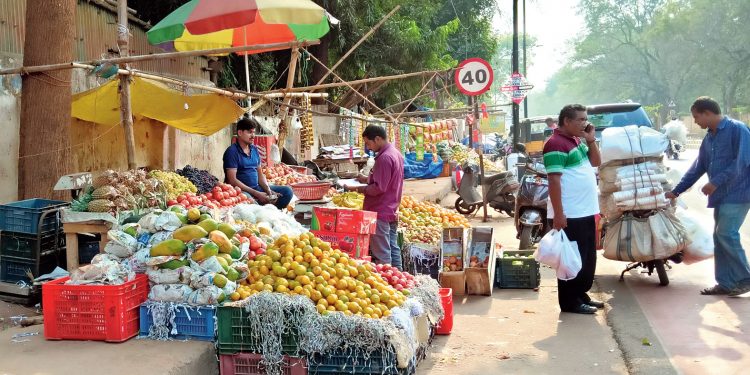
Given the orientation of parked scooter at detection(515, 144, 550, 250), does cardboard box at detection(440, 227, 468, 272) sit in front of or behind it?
in front

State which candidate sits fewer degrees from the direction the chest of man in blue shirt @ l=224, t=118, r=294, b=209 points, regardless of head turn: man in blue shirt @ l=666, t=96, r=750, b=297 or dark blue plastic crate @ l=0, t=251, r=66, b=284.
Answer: the man in blue shirt

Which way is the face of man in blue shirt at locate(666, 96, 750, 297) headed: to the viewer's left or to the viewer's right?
to the viewer's left

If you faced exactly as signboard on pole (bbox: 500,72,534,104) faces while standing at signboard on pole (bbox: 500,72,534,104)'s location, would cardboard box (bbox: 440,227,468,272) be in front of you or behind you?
in front

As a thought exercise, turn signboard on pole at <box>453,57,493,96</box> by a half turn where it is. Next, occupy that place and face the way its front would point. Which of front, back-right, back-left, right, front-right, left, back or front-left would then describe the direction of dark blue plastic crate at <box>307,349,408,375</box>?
back

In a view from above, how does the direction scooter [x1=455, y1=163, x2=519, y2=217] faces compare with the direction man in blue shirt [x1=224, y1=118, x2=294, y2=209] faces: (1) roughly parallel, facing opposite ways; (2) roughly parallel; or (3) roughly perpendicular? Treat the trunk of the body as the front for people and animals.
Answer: roughly perpendicular

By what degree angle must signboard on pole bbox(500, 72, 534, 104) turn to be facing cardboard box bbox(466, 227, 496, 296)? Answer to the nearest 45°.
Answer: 0° — it already faces it

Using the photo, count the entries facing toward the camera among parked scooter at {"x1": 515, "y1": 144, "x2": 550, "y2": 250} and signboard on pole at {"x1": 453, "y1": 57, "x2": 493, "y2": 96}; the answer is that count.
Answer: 2

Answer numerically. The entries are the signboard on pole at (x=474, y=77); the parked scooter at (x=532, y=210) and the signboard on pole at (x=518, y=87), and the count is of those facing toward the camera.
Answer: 3

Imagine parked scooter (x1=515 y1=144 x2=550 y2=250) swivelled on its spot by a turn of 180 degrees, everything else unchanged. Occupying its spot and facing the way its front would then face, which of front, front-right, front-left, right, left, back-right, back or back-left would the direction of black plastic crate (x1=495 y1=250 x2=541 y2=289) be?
back

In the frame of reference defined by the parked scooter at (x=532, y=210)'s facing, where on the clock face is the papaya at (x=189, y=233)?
The papaya is roughly at 1 o'clock from the parked scooter.

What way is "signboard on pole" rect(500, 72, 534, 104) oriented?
toward the camera

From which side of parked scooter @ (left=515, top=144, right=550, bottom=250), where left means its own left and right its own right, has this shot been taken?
front

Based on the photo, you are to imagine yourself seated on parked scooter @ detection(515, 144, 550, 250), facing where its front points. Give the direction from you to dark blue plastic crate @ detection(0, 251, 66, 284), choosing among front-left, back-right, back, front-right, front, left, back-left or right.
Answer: front-right

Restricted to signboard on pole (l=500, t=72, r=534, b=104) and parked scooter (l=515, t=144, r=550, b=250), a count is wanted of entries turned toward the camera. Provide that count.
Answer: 2

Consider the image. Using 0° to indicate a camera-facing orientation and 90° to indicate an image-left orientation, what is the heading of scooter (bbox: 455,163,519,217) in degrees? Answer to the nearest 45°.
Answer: approximately 45°

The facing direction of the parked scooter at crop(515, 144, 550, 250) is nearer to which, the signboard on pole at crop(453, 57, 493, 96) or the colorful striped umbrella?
the colorful striped umbrella
